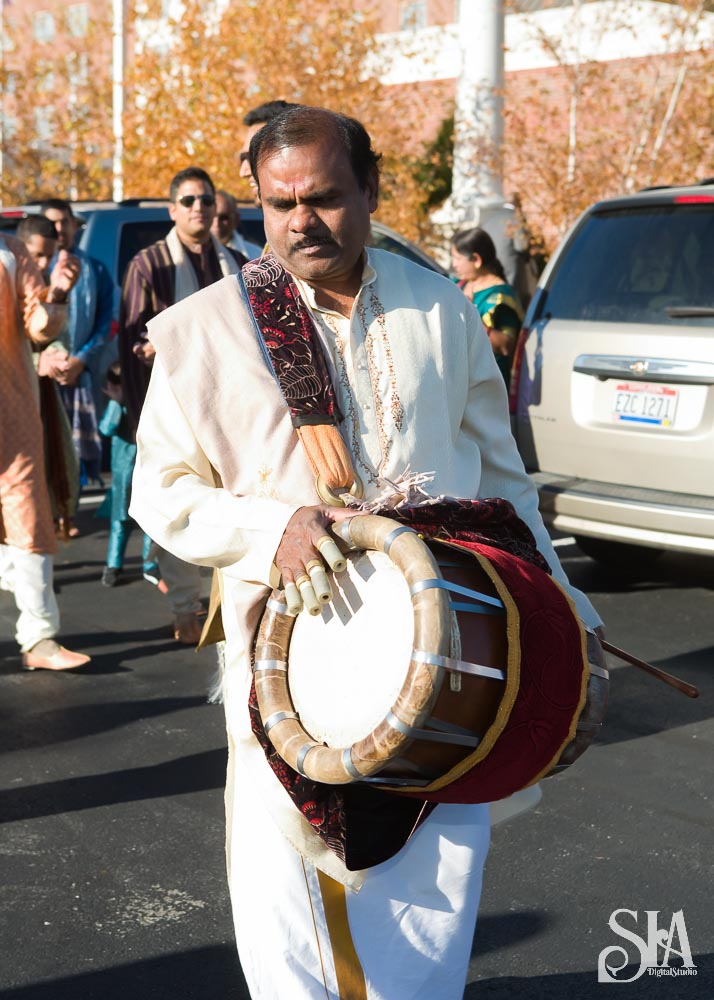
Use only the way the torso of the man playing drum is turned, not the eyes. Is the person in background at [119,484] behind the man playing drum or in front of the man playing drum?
behind

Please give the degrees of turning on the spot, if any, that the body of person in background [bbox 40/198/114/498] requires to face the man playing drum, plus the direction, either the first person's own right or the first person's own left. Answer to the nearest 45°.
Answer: approximately 45° to the first person's own left

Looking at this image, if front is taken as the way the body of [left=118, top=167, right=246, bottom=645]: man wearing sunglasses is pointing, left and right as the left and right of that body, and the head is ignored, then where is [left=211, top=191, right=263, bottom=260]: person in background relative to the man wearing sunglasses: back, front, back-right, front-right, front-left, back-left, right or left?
back

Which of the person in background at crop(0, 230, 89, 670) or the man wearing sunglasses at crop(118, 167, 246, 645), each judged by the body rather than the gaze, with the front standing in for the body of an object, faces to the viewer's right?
the person in background

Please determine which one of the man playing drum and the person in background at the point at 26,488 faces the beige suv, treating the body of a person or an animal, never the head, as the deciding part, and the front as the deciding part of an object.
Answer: the person in background

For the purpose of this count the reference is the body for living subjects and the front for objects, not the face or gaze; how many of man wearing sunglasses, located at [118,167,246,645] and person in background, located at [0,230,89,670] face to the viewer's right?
1

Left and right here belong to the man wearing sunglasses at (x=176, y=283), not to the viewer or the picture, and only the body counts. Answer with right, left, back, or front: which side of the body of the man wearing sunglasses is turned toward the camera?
front

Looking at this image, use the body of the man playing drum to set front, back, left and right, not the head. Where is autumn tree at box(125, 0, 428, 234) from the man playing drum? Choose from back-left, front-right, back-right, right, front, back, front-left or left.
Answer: back

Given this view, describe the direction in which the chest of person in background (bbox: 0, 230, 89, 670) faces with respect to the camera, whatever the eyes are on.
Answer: to the viewer's right

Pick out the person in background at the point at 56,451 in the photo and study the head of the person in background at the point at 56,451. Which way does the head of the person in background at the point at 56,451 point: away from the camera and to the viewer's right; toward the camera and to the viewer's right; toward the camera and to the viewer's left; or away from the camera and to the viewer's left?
toward the camera and to the viewer's right

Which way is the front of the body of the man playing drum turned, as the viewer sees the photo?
toward the camera
